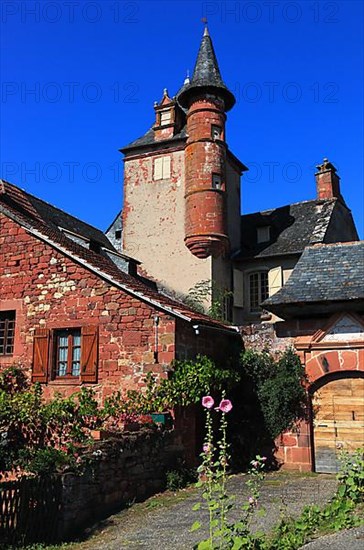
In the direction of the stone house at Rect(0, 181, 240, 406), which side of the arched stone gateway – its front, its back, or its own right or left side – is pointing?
right

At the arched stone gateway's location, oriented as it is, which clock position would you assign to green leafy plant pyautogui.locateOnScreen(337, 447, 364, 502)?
The green leafy plant is roughly at 12 o'clock from the arched stone gateway.

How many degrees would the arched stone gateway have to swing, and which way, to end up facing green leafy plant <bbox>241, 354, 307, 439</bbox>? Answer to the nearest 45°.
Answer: approximately 90° to its right

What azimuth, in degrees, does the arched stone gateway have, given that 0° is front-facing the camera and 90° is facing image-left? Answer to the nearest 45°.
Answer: approximately 0°

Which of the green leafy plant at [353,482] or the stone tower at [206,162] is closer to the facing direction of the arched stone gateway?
the green leafy plant

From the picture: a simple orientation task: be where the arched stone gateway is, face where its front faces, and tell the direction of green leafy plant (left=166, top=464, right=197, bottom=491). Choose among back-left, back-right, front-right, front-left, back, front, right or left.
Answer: front-right

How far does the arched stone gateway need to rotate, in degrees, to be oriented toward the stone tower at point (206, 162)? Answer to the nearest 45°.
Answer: approximately 135° to its right

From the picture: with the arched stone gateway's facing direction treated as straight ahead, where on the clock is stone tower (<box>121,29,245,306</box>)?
The stone tower is roughly at 5 o'clock from the arched stone gateway.

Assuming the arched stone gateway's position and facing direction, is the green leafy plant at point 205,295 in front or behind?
behind
